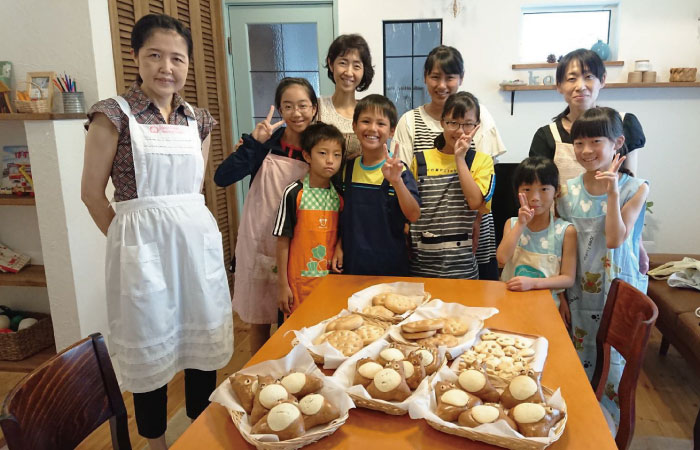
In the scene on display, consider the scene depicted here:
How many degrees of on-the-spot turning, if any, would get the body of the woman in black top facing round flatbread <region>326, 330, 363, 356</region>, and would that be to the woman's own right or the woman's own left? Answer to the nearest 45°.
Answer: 0° — they already face it

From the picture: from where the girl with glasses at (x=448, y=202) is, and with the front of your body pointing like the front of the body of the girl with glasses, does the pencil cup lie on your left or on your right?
on your right

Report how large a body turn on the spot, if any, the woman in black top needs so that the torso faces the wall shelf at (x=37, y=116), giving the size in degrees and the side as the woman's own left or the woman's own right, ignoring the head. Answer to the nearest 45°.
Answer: approximately 90° to the woman's own right

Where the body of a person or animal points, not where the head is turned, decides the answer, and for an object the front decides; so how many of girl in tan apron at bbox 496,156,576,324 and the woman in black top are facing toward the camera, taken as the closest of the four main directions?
2

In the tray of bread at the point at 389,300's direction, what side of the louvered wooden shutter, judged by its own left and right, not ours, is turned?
front

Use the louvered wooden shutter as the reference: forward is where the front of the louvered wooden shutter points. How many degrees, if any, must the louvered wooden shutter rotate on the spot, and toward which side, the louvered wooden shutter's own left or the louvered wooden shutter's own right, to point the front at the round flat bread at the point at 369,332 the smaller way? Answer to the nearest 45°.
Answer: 0° — it already faces it

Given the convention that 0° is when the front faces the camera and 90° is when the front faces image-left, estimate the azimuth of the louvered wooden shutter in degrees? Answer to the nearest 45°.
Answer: approximately 0°

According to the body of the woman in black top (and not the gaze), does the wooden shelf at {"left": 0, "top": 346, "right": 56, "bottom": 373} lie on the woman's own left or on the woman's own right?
on the woman's own right

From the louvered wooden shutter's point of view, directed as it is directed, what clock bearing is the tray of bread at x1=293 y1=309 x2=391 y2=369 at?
The tray of bread is roughly at 12 o'clock from the louvered wooden shutter.

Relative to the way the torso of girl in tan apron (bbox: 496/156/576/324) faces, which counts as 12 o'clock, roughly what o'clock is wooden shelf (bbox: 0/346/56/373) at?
The wooden shelf is roughly at 3 o'clock from the girl in tan apron.

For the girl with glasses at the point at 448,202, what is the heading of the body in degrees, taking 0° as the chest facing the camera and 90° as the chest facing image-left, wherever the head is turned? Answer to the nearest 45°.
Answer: approximately 0°
